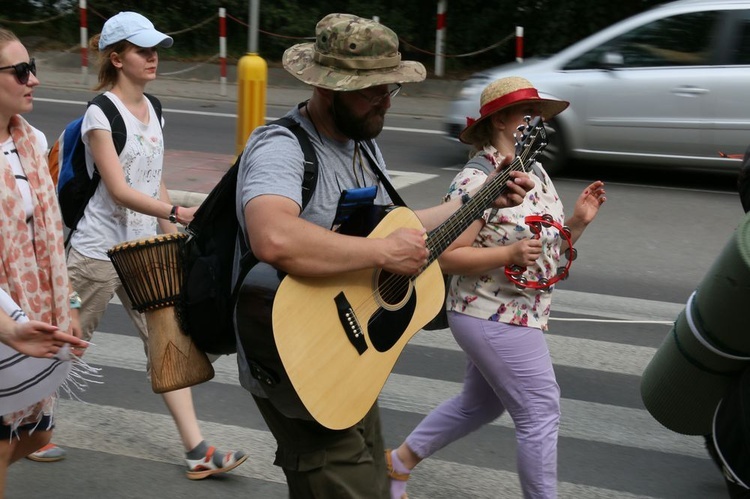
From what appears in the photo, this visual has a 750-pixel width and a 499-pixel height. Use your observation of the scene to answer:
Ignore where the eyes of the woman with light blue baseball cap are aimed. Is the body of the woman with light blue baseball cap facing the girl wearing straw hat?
yes

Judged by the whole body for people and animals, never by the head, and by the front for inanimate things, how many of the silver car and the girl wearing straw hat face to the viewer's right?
1

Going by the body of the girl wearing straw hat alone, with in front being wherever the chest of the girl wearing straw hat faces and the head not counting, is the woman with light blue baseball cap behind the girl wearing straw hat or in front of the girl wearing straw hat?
behind

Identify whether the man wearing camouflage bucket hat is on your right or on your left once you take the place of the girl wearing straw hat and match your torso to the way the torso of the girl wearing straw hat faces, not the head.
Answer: on your right

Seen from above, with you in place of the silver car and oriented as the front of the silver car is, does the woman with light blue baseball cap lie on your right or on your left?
on your left

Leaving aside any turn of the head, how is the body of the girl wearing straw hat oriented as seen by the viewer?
to the viewer's right

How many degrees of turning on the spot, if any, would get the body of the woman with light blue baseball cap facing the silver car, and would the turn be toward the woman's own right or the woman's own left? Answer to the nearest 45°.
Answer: approximately 90° to the woman's own left

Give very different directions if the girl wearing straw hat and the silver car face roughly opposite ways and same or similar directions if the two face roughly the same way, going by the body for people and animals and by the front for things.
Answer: very different directions

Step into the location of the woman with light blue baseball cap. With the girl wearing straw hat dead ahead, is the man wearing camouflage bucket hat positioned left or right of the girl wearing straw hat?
right

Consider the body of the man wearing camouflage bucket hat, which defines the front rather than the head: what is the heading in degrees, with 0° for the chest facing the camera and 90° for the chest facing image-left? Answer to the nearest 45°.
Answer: approximately 315°

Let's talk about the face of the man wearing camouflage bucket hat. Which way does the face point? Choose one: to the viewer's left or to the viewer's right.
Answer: to the viewer's right

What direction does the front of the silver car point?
to the viewer's left
